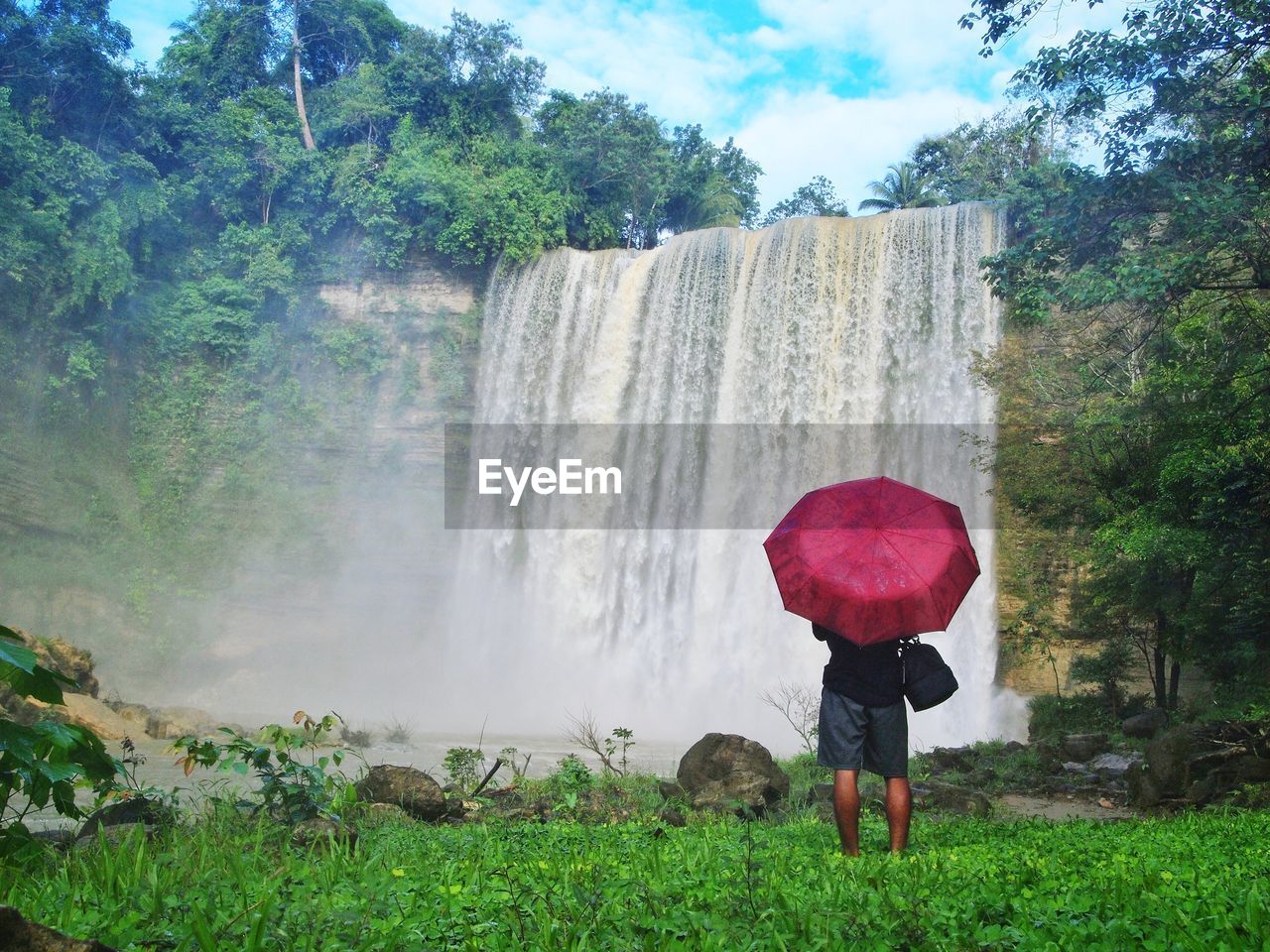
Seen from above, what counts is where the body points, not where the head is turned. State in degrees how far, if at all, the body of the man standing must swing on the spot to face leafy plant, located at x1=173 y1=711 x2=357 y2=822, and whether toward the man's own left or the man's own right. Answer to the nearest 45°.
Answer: approximately 90° to the man's own left

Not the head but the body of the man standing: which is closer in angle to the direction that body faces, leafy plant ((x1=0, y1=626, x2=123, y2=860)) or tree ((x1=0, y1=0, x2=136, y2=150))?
the tree

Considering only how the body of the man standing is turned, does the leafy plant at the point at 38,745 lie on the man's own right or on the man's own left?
on the man's own left

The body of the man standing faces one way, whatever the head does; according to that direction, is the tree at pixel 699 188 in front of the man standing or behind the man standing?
in front

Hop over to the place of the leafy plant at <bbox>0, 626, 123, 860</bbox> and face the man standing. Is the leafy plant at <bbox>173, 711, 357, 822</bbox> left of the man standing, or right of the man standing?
left

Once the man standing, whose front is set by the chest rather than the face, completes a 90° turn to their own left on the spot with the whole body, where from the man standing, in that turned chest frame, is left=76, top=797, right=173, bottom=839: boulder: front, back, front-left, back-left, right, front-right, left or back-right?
front

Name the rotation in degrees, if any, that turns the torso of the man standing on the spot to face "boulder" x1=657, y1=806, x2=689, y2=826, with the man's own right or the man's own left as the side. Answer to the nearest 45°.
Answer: approximately 45° to the man's own left

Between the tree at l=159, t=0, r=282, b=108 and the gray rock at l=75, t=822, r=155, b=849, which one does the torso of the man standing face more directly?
the tree

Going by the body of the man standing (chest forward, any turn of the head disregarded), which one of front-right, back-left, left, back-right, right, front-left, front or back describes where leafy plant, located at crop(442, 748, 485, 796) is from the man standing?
front-left

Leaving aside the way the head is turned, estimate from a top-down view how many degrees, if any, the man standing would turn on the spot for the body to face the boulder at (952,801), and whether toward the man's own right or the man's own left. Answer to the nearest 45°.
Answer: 0° — they already face it

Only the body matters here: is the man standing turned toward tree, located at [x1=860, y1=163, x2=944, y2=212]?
yes

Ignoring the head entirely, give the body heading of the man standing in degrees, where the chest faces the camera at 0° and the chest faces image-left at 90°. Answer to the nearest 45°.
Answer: approximately 180°

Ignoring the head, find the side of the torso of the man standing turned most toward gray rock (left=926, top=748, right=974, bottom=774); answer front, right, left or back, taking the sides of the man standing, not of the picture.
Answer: front

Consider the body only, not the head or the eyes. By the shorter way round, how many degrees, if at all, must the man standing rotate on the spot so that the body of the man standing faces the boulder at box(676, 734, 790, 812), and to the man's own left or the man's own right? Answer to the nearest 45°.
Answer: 0° — they already face it

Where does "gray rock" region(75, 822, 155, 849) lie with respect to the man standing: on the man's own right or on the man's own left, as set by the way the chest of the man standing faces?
on the man's own left
